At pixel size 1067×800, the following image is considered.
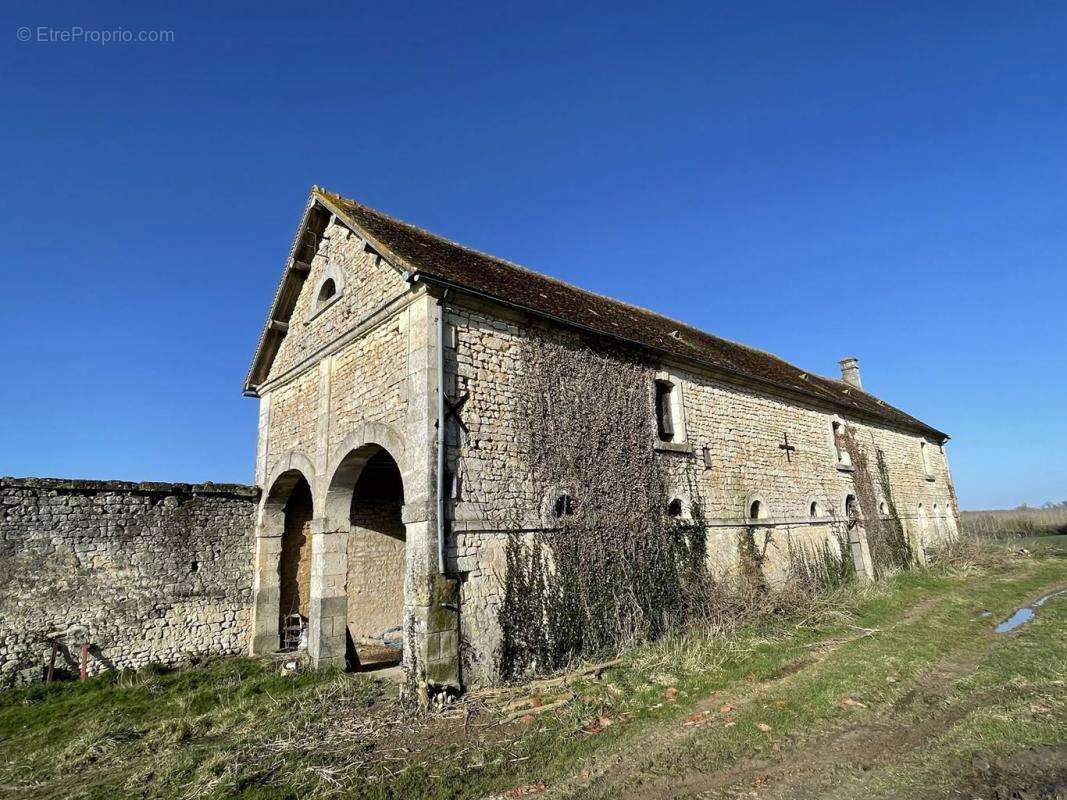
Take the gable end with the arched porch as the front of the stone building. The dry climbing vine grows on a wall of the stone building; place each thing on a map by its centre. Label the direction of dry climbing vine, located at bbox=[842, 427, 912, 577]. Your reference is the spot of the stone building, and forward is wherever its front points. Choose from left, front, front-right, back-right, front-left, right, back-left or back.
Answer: back

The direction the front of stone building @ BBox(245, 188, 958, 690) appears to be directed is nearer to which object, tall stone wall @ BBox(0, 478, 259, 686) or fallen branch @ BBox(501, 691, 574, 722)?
the tall stone wall

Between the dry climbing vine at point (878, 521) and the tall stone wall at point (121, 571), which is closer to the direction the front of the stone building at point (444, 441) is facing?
the tall stone wall

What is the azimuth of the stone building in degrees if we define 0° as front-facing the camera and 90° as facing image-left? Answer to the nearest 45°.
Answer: approximately 45°

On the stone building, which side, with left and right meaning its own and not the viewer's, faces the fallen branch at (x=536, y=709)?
front

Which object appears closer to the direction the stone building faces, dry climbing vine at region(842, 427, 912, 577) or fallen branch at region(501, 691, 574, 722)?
the fallen branch

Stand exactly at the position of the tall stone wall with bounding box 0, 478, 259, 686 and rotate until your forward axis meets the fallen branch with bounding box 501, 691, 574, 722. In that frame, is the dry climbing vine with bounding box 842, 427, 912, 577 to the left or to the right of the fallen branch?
left
